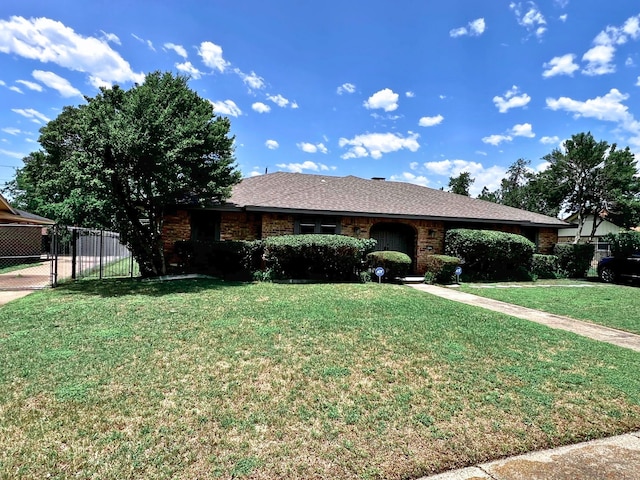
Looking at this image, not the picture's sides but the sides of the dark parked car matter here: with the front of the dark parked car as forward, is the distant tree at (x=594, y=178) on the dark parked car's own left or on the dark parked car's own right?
on the dark parked car's own right

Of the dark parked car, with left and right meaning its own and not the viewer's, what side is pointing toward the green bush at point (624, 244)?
right

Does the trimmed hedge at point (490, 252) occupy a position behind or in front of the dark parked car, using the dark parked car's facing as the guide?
in front

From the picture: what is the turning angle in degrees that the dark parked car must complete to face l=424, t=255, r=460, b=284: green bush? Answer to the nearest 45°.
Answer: approximately 45° to its left

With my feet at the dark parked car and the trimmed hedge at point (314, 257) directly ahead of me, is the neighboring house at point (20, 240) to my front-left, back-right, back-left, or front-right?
front-right

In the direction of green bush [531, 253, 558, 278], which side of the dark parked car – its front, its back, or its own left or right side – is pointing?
front

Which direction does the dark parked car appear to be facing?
to the viewer's left

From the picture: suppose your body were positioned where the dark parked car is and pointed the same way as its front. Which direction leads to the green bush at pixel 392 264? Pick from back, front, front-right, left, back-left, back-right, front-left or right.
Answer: front-left
